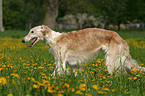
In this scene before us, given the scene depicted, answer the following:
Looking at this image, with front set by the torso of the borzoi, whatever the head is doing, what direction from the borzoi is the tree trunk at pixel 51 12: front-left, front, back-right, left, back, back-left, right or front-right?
right

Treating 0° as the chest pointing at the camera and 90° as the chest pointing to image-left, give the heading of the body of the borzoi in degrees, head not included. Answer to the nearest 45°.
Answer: approximately 90°
